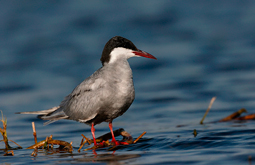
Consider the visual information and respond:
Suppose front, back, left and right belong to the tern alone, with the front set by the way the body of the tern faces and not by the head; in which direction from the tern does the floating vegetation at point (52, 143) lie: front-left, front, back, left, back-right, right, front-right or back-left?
back

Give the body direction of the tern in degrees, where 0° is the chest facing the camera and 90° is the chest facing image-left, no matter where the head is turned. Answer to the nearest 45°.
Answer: approximately 270°
